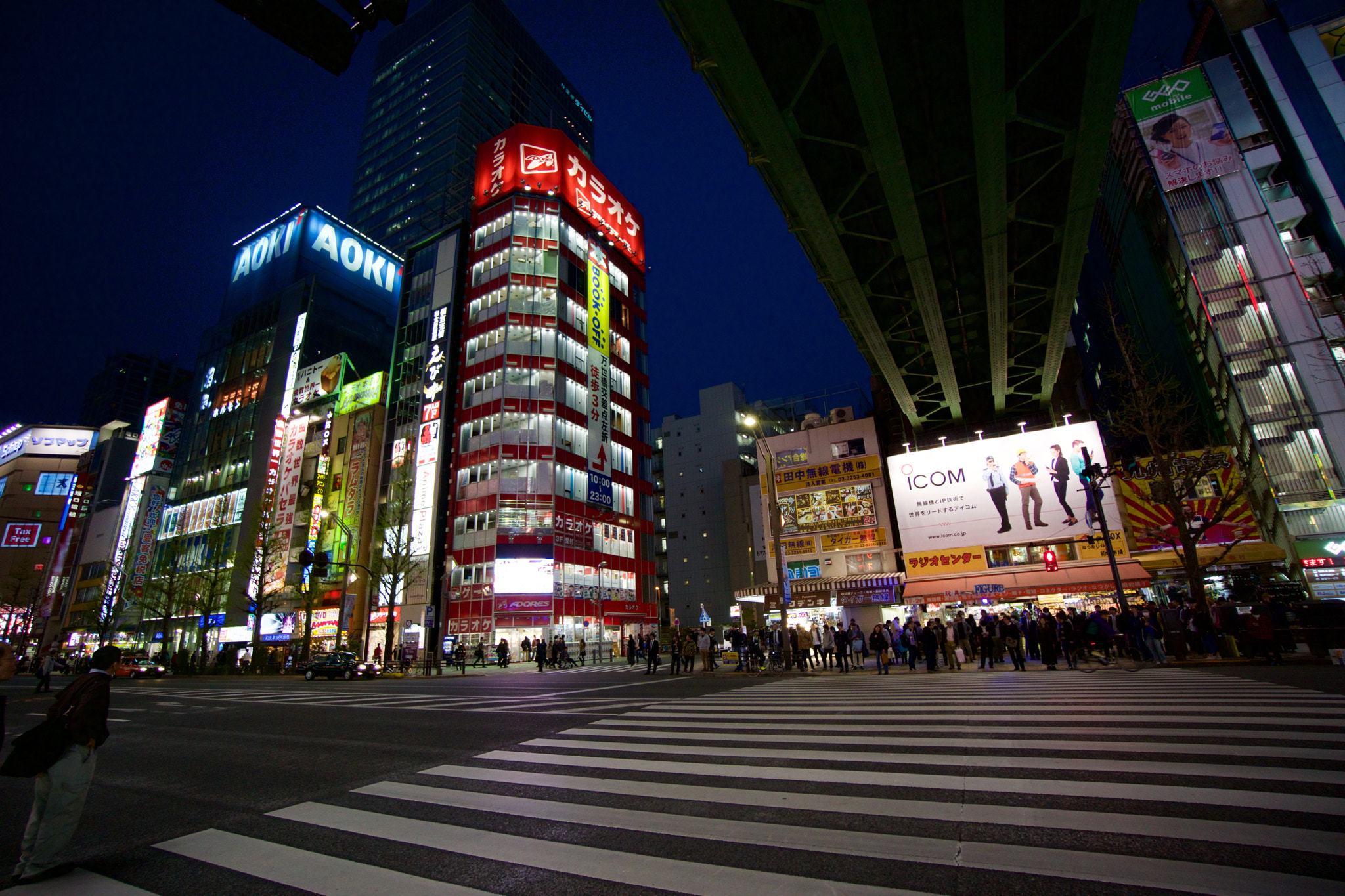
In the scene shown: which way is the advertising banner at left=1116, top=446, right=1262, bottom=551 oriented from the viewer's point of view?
toward the camera

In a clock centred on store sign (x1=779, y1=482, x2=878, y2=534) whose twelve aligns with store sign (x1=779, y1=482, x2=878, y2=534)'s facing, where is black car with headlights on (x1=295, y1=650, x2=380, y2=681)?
The black car with headlights on is roughly at 2 o'clock from the store sign.

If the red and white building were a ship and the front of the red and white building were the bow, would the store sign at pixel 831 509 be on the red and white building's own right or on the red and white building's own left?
on the red and white building's own left

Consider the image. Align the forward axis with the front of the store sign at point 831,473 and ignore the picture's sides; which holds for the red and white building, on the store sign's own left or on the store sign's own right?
on the store sign's own right

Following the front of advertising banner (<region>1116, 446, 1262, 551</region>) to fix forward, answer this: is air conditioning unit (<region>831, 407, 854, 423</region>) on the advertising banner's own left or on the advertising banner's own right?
on the advertising banner's own right

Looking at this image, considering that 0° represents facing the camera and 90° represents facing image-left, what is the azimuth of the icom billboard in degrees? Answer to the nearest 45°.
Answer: approximately 0°

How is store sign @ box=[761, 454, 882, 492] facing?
toward the camera

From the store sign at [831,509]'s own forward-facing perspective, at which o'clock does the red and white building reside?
The red and white building is roughly at 3 o'clock from the store sign.

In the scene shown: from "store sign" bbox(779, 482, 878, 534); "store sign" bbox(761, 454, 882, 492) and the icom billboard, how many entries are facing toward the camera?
3

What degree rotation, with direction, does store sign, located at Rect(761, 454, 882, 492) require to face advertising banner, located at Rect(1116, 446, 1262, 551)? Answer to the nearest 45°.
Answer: approximately 90° to its left

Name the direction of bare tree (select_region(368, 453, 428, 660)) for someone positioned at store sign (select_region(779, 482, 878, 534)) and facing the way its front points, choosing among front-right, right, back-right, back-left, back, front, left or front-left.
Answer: right

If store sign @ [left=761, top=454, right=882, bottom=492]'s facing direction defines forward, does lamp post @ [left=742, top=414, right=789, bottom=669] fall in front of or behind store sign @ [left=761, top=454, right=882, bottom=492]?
in front
